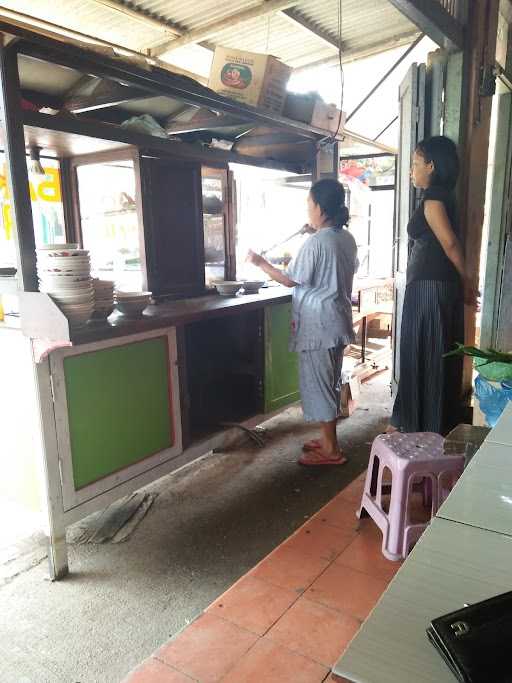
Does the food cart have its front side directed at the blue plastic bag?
yes

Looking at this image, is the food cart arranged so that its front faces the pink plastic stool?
yes

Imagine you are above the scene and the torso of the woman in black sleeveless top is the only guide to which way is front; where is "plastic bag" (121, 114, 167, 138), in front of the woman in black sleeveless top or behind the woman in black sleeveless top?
in front

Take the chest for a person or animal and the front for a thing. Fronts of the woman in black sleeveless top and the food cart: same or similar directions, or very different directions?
very different directions

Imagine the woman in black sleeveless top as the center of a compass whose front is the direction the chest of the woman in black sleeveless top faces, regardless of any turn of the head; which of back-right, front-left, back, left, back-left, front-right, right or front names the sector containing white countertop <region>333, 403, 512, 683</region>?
left

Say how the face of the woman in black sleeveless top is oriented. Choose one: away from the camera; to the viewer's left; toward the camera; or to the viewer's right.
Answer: to the viewer's left

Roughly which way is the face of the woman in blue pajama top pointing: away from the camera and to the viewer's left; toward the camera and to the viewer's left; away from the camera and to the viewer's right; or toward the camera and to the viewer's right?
away from the camera and to the viewer's left

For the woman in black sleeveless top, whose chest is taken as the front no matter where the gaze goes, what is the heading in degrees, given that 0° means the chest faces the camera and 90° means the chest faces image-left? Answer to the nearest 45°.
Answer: approximately 90°

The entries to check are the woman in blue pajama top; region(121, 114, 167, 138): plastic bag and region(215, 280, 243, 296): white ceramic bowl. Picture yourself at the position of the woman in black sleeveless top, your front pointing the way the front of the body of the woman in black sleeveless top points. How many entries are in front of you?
3

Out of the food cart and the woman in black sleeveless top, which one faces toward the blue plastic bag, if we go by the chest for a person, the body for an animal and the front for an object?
the food cart

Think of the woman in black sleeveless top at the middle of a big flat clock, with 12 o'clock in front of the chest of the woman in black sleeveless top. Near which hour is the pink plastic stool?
The pink plastic stool is roughly at 9 o'clock from the woman in black sleeveless top.

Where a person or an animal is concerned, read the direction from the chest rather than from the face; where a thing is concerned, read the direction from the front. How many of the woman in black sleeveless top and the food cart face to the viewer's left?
1

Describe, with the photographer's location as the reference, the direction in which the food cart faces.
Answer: facing the viewer and to the right of the viewer
